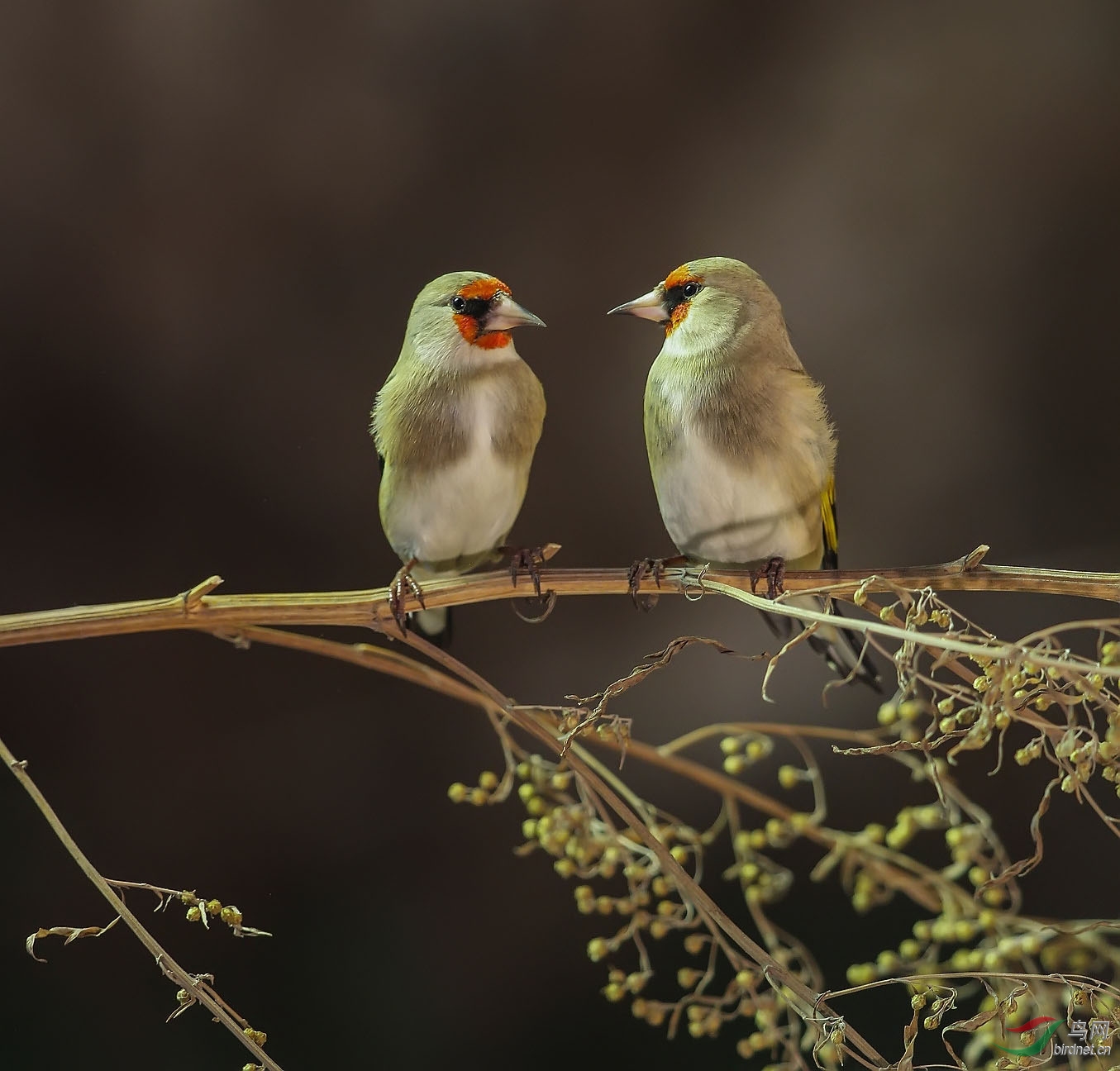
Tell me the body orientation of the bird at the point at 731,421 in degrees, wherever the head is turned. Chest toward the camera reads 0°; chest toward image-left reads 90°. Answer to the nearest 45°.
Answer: approximately 45°

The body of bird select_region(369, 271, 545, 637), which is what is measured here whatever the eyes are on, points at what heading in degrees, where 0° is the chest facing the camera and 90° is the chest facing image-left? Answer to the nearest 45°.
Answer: approximately 315°
